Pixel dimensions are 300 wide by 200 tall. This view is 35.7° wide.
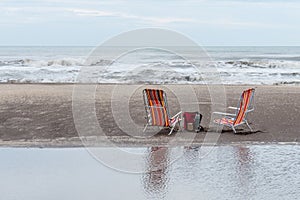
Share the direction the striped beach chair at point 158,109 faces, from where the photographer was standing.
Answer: facing away from the viewer and to the right of the viewer

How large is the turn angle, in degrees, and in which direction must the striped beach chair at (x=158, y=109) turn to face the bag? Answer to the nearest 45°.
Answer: approximately 45° to its right
